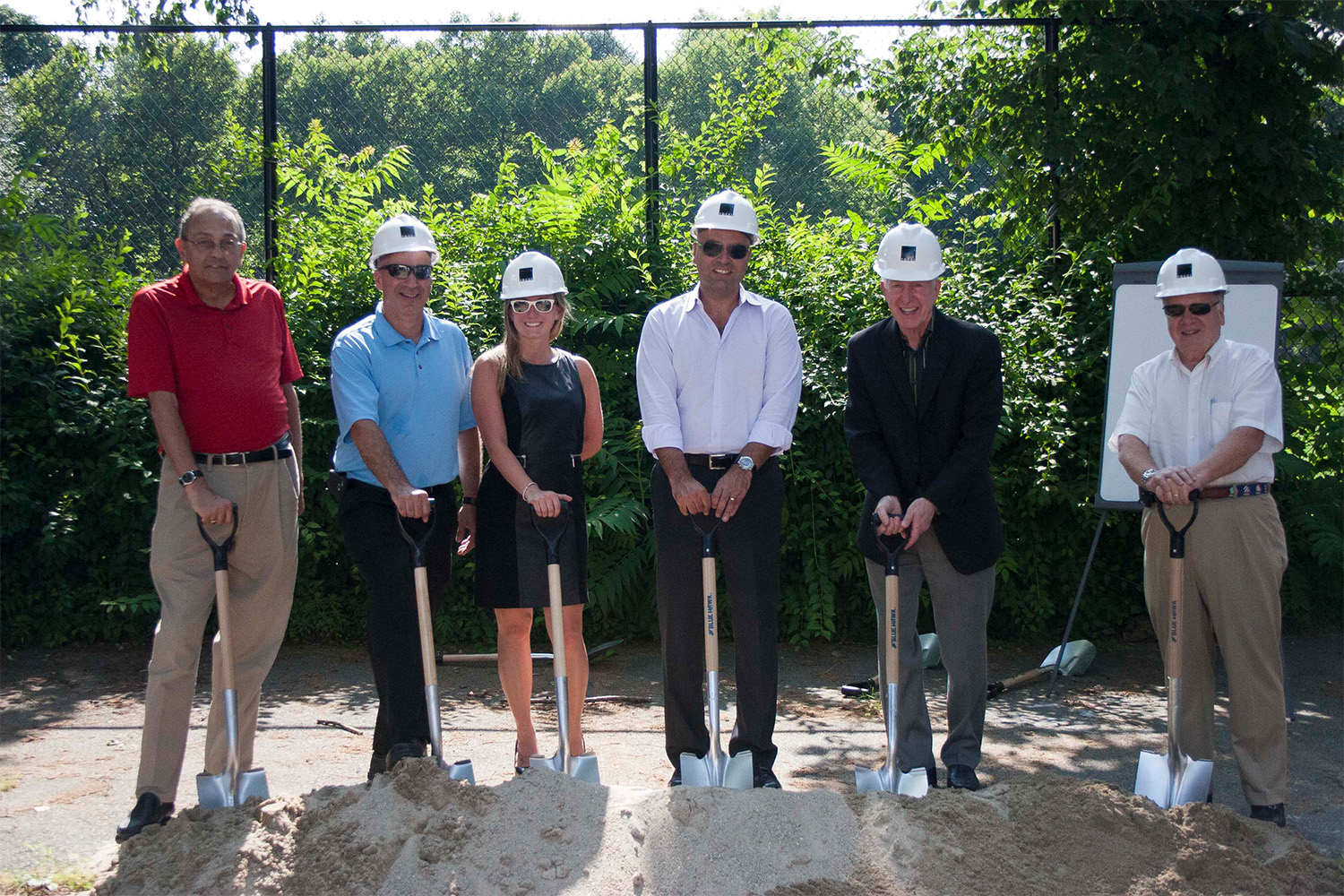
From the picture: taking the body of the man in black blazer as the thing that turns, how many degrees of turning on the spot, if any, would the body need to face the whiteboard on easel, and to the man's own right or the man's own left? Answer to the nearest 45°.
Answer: approximately 135° to the man's own left

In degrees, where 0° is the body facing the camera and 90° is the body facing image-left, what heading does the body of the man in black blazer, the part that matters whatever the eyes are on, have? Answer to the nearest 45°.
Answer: approximately 0°

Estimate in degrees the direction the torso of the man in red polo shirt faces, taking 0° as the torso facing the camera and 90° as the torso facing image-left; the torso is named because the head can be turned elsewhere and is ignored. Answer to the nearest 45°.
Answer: approximately 0°

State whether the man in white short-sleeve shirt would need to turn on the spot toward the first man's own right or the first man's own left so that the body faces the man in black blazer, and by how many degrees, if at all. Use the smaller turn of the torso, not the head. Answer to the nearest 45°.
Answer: approximately 45° to the first man's own right

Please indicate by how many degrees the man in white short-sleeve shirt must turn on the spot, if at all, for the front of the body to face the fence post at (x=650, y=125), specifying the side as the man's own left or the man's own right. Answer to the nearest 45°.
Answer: approximately 90° to the man's own right

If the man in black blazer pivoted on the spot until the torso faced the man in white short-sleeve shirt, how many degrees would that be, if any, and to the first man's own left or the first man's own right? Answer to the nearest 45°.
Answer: approximately 90° to the first man's own left

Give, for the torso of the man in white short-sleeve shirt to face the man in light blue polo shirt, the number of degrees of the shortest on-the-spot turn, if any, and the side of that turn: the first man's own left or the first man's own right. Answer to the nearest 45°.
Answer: approximately 45° to the first man's own right

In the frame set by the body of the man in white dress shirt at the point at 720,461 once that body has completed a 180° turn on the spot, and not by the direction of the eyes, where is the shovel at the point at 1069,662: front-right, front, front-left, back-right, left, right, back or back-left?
front-right
